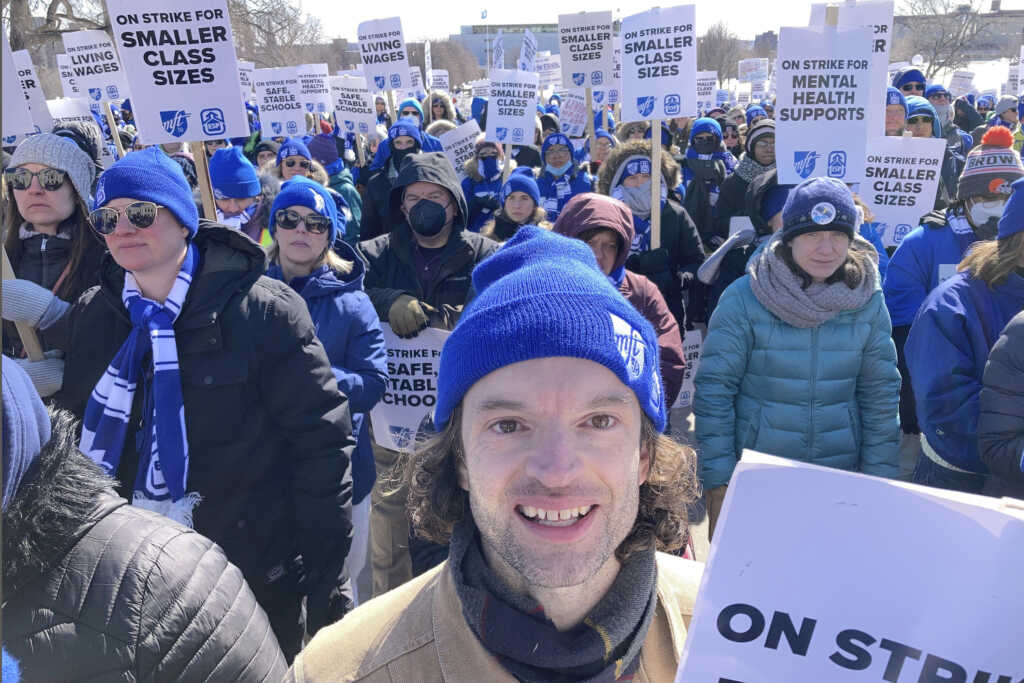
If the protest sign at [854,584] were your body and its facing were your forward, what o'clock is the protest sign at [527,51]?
the protest sign at [527,51] is roughly at 5 o'clock from the protest sign at [854,584].

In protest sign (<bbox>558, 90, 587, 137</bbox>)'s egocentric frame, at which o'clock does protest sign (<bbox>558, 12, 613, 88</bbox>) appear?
protest sign (<bbox>558, 12, 613, 88</bbox>) is roughly at 12 o'clock from protest sign (<bbox>558, 90, 587, 137</bbox>).

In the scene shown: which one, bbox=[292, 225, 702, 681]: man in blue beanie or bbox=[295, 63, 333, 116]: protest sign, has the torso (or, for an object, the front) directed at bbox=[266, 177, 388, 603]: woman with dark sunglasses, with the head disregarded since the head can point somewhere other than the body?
the protest sign

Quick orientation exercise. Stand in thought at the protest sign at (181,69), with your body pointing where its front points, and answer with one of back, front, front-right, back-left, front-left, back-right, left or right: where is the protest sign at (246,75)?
back

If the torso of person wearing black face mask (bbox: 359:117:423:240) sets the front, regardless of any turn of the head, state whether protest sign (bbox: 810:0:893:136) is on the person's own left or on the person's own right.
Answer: on the person's own left

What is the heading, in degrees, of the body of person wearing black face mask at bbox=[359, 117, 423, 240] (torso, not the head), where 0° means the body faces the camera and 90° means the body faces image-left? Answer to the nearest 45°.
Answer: approximately 0°

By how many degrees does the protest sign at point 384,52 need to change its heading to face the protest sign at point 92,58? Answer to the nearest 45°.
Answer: approximately 90° to its right

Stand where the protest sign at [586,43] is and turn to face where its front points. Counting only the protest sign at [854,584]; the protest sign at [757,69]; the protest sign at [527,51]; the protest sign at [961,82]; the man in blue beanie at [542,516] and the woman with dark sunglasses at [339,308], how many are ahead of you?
3

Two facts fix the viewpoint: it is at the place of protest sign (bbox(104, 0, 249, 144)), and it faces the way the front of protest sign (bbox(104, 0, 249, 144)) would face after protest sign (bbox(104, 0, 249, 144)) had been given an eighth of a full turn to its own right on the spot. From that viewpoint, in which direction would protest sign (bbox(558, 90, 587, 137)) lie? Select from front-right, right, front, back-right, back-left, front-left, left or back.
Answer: back

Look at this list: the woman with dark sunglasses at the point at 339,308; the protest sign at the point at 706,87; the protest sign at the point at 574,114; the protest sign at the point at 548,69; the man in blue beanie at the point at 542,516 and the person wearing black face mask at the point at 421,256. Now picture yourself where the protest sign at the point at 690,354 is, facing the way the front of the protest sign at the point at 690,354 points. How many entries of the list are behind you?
3

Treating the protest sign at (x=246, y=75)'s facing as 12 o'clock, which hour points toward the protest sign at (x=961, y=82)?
the protest sign at (x=961, y=82) is roughly at 9 o'clock from the protest sign at (x=246, y=75).
